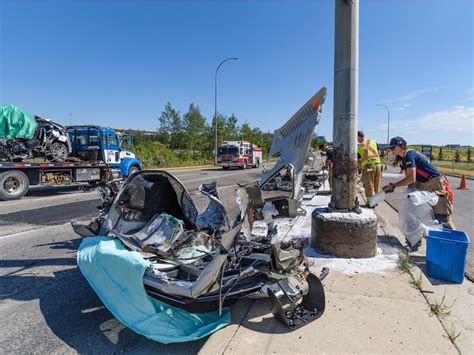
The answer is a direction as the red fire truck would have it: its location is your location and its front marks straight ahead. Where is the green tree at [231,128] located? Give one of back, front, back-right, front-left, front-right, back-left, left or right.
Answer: back-right

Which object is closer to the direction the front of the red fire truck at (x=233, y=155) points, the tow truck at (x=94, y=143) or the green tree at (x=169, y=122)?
the tow truck

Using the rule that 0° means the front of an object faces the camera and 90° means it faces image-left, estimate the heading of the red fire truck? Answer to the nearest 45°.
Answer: approximately 45°

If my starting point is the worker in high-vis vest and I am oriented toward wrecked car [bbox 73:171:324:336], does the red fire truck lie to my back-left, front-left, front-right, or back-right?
back-right

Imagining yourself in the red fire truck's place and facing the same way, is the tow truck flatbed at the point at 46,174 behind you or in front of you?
in front

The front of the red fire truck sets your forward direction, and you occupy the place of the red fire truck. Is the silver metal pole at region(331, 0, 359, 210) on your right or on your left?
on your left

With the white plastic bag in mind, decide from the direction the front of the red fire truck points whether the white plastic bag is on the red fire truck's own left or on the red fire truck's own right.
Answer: on the red fire truck's own left

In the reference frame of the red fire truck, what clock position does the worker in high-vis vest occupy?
The worker in high-vis vest is roughly at 10 o'clock from the red fire truck.

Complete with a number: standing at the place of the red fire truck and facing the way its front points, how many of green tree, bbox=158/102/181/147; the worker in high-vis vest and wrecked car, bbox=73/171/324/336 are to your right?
1

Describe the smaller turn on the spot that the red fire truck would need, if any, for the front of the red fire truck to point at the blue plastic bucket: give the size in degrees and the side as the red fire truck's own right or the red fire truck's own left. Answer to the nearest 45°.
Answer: approximately 45° to the red fire truck's own left

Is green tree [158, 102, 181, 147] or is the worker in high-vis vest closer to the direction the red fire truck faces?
the worker in high-vis vest

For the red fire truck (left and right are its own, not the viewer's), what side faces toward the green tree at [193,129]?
right
